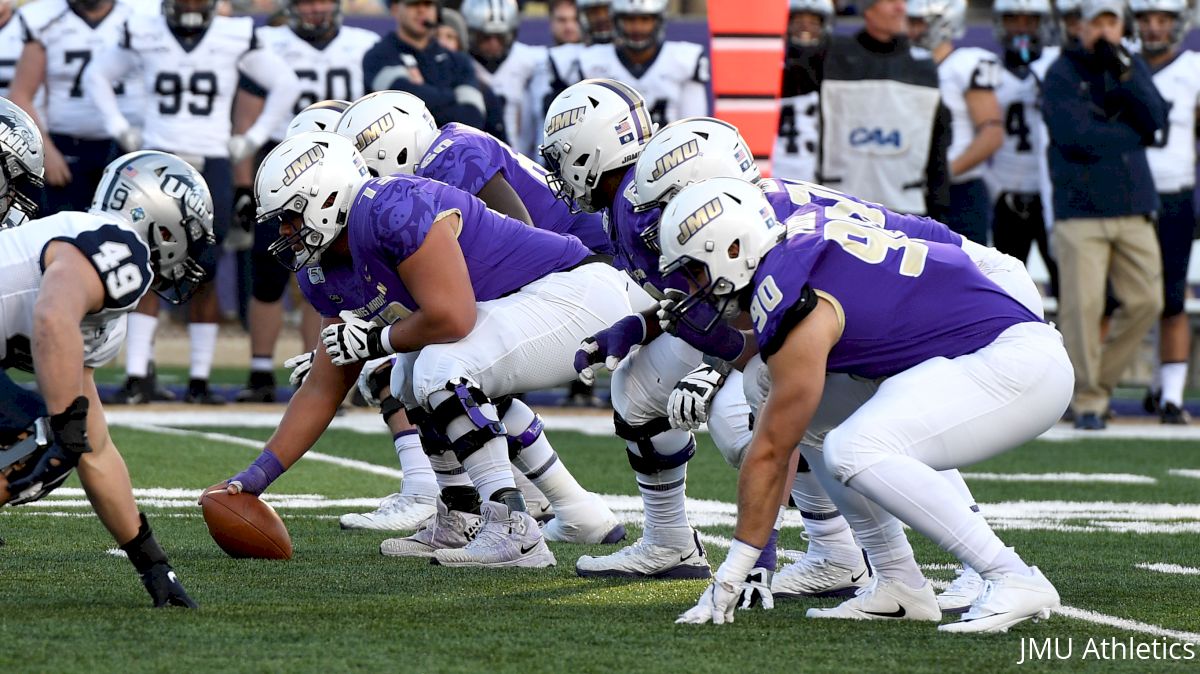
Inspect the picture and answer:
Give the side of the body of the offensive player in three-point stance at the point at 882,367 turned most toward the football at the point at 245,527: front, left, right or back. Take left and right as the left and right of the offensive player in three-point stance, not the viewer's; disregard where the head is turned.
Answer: front

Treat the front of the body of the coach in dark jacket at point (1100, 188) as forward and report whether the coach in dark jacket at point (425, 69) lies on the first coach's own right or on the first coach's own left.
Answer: on the first coach's own right

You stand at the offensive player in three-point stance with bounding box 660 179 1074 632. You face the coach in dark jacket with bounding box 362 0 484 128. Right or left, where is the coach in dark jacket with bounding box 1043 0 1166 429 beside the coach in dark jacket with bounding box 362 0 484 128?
right

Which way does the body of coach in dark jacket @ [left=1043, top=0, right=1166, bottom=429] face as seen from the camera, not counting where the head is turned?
toward the camera

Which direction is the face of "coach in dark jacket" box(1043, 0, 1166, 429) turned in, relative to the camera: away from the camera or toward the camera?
toward the camera

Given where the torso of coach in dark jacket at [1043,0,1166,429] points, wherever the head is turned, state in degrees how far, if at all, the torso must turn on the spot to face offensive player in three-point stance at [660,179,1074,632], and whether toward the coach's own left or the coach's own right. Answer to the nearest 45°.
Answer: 0° — they already face them
